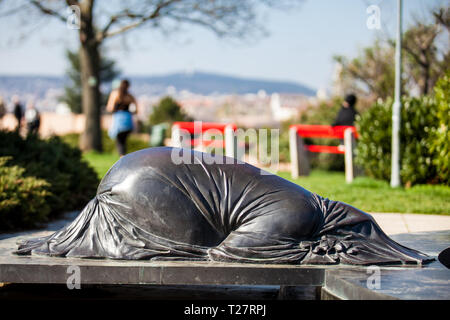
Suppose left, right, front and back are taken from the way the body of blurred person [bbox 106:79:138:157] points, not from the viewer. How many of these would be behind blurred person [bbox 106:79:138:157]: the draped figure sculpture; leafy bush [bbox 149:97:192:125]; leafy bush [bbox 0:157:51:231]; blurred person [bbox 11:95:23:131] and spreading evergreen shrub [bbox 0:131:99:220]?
3

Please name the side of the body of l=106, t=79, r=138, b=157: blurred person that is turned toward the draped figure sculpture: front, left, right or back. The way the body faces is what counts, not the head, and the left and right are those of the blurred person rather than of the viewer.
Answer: back

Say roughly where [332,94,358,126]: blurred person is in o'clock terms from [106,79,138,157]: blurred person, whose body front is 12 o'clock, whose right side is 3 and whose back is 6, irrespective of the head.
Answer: [332,94,358,126]: blurred person is roughly at 3 o'clock from [106,79,138,157]: blurred person.

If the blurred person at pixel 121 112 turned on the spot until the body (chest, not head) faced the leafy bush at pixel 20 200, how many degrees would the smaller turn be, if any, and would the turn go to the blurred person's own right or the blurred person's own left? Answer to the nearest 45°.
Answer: approximately 180°

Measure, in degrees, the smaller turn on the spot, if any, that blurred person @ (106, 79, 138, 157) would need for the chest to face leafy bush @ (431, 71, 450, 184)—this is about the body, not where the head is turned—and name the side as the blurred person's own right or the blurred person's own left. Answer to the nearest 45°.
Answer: approximately 135° to the blurred person's own right

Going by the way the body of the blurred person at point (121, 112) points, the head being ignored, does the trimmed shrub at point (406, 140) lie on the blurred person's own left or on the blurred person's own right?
on the blurred person's own right

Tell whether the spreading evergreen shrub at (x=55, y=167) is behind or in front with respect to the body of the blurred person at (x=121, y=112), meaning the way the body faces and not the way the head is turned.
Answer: behind

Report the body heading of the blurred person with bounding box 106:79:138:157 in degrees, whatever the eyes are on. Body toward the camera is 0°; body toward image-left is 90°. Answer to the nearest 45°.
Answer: approximately 180°
